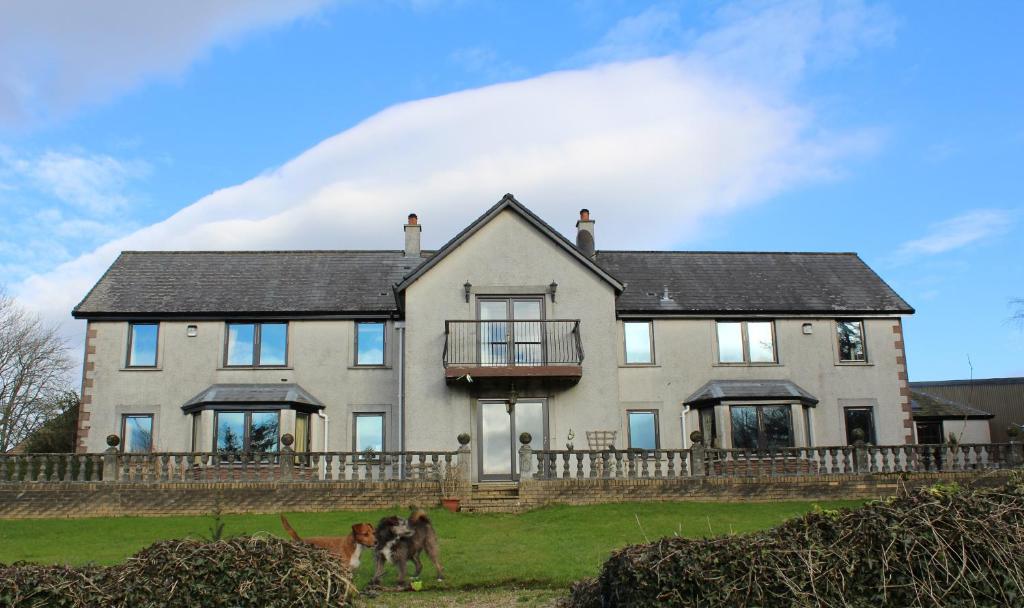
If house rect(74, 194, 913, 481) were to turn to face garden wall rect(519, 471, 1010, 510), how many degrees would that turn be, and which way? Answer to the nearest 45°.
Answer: approximately 45° to its left

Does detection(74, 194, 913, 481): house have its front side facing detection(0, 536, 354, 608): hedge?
yes

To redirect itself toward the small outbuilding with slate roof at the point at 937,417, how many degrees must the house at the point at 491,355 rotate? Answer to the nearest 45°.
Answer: approximately 90° to its left

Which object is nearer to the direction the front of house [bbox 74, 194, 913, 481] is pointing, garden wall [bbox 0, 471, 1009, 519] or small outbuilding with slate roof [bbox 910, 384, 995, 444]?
the garden wall

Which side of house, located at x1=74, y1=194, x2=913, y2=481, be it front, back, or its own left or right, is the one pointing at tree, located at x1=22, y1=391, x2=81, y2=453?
right

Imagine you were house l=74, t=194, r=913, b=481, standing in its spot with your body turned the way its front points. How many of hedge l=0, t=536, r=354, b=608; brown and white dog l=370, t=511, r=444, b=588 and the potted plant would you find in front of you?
3

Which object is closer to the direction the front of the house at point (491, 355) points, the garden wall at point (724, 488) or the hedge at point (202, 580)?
the hedge

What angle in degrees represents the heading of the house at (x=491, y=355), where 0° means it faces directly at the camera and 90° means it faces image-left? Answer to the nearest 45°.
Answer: approximately 0°

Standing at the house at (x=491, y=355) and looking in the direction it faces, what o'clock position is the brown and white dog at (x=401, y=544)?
The brown and white dog is roughly at 12 o'clock from the house.

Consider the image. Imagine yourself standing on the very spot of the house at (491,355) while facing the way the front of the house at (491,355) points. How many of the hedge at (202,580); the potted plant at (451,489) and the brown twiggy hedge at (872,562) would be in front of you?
3

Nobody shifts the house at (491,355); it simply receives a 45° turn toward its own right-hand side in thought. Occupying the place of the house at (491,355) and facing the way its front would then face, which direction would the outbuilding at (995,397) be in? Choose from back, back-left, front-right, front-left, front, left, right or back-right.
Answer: back

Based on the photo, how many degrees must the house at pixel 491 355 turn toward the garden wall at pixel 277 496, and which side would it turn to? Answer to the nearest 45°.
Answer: approximately 45° to its right
